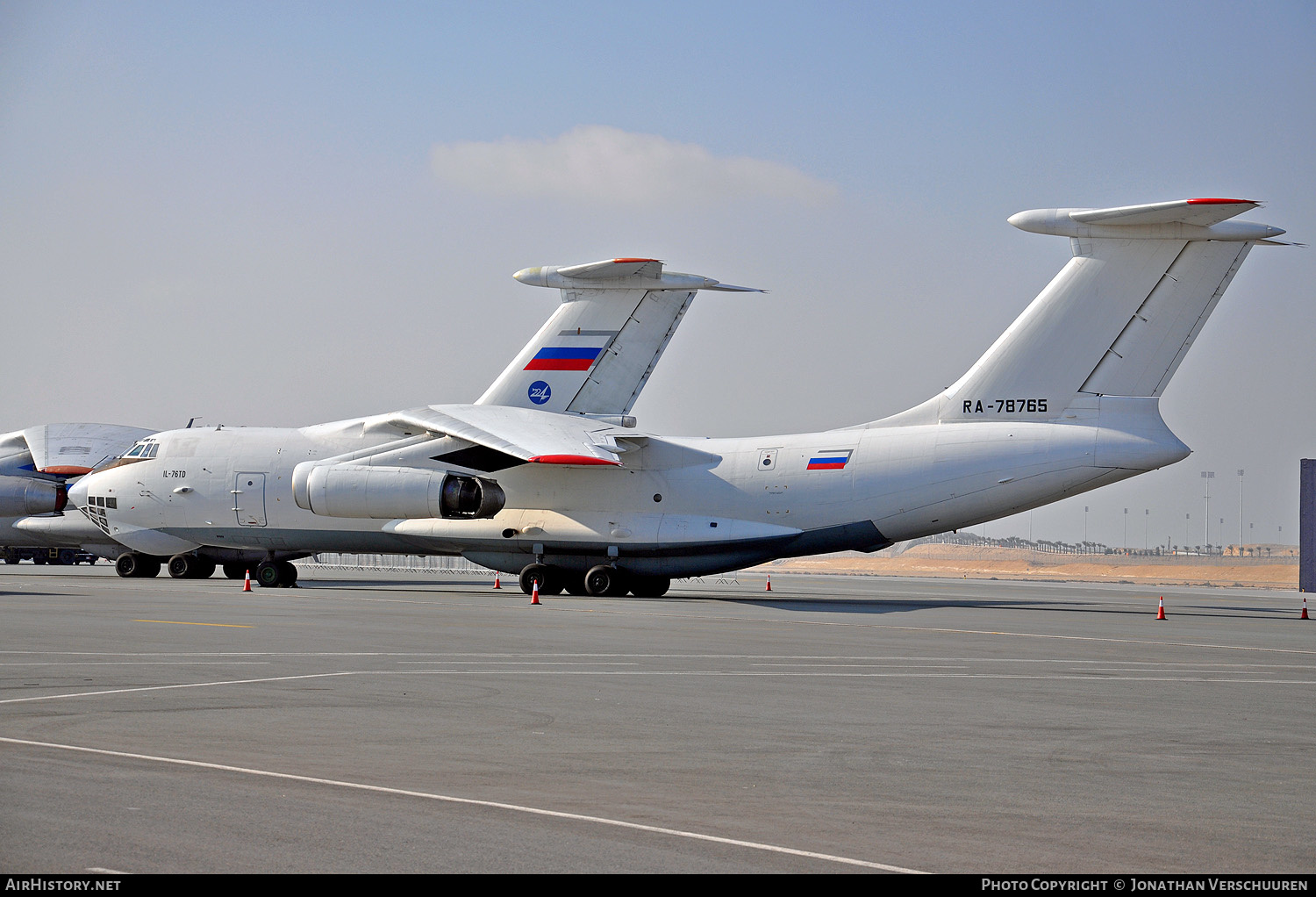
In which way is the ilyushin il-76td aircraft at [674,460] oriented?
to the viewer's left
